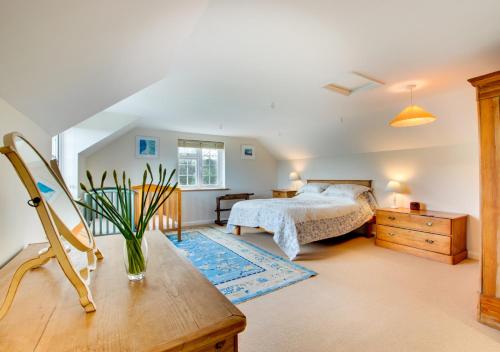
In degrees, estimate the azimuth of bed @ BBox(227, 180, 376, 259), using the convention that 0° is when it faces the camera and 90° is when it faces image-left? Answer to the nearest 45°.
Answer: approximately 45°

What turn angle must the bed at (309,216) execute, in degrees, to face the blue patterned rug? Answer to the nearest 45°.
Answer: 0° — it already faces it

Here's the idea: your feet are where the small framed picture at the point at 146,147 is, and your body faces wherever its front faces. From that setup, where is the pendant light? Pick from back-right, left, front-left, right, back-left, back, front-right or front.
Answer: front-left

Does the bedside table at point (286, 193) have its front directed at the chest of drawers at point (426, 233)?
no

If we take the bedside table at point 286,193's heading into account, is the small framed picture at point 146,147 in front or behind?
in front

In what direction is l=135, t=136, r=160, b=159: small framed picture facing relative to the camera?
toward the camera

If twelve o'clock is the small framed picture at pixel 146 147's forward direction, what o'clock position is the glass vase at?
The glass vase is roughly at 12 o'clock from the small framed picture.

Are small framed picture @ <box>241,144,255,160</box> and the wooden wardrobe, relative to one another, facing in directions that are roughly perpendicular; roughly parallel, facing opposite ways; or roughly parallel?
roughly perpendicular

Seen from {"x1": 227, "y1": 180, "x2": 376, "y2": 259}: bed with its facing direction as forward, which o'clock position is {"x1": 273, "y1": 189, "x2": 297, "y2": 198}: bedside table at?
The bedside table is roughly at 4 o'clock from the bed.

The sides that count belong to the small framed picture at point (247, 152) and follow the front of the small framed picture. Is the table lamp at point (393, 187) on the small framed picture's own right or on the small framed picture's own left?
on the small framed picture's own left

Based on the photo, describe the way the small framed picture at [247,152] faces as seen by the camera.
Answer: facing the viewer

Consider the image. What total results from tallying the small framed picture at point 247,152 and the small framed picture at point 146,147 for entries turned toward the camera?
2

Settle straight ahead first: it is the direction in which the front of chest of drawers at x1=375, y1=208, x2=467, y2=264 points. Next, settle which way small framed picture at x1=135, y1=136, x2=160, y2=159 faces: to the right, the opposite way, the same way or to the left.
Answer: to the left

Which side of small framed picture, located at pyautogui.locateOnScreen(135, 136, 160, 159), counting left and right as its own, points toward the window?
left

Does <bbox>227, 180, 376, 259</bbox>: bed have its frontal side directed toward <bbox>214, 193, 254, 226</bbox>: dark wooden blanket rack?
no

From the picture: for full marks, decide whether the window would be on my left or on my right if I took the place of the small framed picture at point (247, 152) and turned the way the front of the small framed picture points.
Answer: on my right
